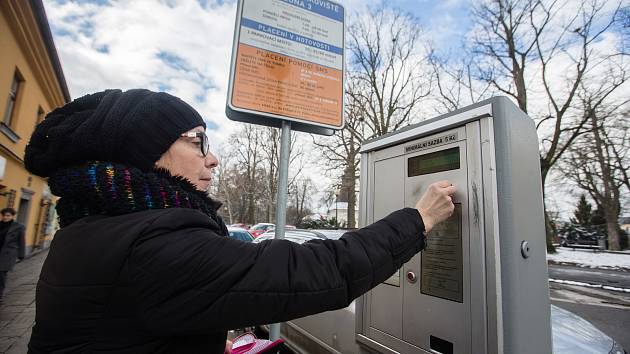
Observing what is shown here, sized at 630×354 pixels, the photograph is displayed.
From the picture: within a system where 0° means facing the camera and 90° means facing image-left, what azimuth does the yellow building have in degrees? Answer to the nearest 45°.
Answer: approximately 270°

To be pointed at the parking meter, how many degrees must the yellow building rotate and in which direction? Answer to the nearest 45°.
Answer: approximately 90° to its right

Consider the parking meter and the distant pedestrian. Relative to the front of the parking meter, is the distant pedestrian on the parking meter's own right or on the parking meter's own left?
on the parking meter's own right

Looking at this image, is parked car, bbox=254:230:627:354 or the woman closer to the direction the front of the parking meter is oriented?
the woman

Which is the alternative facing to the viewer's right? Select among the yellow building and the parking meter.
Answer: the yellow building

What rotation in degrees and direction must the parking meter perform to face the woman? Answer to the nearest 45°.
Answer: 0° — it already faces them

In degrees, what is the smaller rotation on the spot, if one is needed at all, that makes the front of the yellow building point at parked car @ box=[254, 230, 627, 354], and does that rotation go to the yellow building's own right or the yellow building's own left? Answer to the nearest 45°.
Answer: approximately 90° to the yellow building's own right

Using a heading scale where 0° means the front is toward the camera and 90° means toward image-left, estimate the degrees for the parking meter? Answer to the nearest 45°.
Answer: approximately 45°

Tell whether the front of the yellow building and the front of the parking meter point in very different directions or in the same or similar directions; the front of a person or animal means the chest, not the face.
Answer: very different directions

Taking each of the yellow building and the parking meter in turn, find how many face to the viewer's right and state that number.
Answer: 1

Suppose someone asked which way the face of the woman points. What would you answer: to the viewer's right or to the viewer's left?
to the viewer's right
